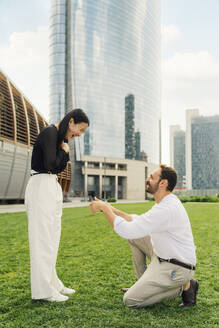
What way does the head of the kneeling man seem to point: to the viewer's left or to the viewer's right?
to the viewer's left

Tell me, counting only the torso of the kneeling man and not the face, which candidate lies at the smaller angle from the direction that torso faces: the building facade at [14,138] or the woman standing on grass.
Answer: the woman standing on grass

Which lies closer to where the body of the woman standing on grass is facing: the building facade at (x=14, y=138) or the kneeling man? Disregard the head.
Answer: the kneeling man

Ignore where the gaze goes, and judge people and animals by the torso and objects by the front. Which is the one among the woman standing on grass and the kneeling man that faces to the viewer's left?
the kneeling man

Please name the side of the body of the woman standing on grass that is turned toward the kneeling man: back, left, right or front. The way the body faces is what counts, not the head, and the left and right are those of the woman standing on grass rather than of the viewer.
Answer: front

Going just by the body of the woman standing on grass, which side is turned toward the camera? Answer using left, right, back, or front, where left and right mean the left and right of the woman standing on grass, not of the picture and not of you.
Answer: right

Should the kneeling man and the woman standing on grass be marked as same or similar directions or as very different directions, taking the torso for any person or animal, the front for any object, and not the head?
very different directions

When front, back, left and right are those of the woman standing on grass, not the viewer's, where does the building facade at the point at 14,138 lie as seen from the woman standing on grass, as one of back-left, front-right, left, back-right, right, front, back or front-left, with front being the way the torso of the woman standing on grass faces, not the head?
left

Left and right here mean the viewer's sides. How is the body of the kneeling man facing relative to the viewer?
facing to the left of the viewer

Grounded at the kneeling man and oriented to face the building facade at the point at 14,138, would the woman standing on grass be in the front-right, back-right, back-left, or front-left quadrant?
front-left

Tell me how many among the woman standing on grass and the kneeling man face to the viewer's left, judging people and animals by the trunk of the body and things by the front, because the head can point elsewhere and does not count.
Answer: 1

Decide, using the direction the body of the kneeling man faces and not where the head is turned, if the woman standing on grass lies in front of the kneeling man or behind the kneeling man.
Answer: in front

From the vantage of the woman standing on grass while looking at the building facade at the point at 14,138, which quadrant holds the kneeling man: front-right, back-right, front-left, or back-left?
back-right
